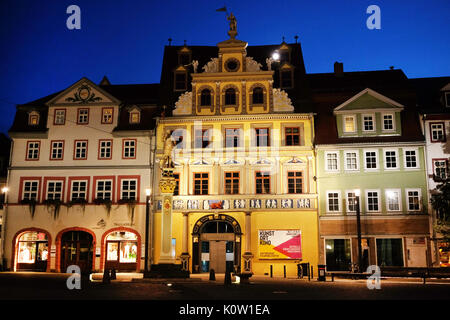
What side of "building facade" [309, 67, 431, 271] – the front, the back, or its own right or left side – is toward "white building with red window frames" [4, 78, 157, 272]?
right

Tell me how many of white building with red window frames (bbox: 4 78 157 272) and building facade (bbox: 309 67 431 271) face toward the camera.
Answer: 2

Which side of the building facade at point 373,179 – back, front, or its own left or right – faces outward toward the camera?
front

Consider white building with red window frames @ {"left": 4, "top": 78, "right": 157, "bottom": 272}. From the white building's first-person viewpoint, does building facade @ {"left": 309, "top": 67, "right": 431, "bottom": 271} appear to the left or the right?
on its left
